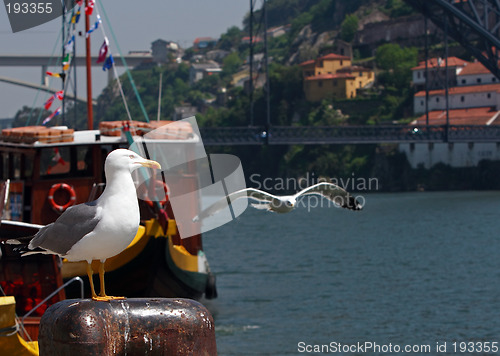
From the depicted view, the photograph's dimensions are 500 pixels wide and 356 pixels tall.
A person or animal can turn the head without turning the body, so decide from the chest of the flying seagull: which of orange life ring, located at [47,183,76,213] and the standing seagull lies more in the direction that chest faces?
the standing seagull

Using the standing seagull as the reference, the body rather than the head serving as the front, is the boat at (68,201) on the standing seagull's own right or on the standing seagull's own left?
on the standing seagull's own left

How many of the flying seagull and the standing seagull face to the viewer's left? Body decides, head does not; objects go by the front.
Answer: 0

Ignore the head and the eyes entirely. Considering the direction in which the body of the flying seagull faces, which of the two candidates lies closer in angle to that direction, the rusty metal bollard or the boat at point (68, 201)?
the rusty metal bollard

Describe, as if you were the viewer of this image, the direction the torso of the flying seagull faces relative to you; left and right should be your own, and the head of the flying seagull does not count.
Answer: facing the viewer and to the right of the viewer

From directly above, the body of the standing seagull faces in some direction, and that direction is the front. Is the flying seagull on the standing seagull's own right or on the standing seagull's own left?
on the standing seagull's own left

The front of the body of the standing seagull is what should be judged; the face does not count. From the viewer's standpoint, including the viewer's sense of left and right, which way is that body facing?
facing to the right of the viewer

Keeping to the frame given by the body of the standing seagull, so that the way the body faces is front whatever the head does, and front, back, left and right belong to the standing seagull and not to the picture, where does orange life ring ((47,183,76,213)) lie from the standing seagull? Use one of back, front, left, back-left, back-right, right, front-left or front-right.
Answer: left

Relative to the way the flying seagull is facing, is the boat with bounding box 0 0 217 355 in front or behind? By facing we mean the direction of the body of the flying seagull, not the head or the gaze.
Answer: behind

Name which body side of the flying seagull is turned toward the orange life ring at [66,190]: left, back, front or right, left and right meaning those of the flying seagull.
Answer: back
